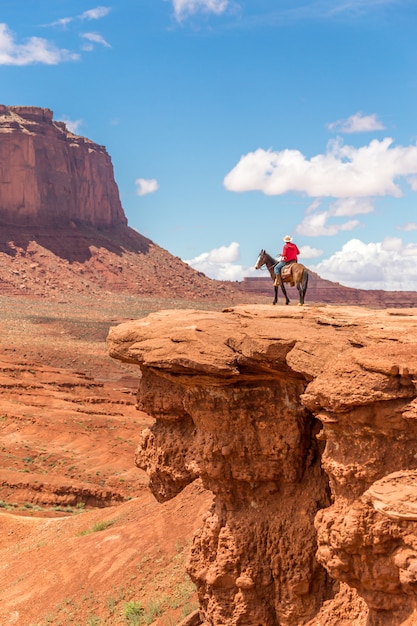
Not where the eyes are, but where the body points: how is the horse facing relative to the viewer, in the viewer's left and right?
facing away from the viewer and to the left of the viewer
